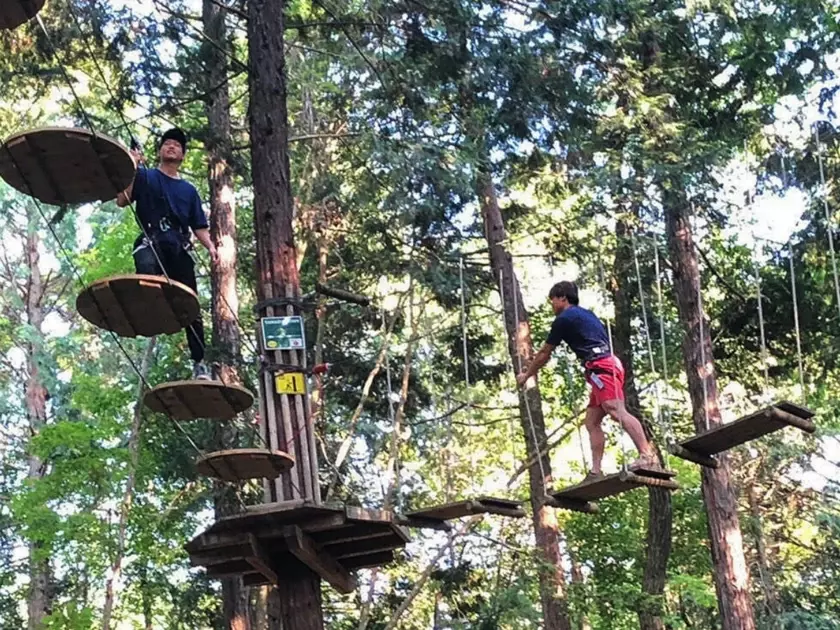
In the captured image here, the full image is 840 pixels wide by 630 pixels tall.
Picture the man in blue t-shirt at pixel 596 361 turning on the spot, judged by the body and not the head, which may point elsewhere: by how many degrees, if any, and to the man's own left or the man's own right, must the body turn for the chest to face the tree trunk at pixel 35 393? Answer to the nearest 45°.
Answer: approximately 45° to the man's own right

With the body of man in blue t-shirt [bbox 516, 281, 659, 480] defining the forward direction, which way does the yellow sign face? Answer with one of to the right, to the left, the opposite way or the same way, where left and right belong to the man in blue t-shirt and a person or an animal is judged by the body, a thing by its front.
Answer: to the left

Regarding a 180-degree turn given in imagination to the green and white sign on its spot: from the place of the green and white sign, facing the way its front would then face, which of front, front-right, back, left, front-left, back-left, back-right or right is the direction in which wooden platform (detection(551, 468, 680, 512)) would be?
right

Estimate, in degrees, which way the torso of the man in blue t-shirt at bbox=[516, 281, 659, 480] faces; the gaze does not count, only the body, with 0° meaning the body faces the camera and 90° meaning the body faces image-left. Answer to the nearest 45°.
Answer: approximately 90°

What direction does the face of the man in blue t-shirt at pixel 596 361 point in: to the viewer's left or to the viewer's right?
to the viewer's left

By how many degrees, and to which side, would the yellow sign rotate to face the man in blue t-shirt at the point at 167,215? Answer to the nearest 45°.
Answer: approximately 45° to its right

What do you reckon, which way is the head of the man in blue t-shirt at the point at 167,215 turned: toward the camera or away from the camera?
toward the camera

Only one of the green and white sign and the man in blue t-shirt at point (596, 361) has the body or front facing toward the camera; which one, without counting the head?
the green and white sign

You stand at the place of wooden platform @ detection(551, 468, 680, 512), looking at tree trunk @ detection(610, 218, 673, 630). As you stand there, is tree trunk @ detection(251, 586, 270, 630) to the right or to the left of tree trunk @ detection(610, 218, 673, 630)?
left

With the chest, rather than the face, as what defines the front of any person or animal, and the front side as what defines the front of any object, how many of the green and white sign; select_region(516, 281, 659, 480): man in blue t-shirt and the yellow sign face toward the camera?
2

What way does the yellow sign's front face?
toward the camera

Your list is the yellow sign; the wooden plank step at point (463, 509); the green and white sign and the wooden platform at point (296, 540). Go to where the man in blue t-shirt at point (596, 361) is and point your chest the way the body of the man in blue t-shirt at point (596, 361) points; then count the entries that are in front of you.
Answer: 4

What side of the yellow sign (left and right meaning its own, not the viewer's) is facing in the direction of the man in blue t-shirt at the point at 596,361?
left

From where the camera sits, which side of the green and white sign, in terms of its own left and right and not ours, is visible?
front
